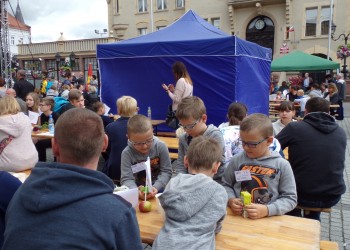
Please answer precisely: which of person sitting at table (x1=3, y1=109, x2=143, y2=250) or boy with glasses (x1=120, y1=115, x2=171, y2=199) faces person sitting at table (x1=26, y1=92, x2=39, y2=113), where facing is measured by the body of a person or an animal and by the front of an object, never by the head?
person sitting at table (x1=3, y1=109, x2=143, y2=250)

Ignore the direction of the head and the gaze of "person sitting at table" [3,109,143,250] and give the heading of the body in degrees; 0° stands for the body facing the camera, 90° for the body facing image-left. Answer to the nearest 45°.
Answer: approximately 180°

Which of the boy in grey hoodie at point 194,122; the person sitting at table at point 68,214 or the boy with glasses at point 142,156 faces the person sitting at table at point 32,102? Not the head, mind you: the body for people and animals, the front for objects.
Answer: the person sitting at table at point 68,214

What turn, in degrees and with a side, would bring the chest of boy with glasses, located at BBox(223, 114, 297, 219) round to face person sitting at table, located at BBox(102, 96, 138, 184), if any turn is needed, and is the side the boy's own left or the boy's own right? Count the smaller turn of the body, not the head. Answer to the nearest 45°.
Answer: approximately 90° to the boy's own right

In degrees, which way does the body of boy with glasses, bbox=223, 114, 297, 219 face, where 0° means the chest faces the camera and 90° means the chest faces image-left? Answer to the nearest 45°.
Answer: approximately 45°

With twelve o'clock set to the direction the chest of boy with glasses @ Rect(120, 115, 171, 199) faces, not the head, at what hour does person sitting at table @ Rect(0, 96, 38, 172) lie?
The person sitting at table is roughly at 4 o'clock from the boy with glasses.

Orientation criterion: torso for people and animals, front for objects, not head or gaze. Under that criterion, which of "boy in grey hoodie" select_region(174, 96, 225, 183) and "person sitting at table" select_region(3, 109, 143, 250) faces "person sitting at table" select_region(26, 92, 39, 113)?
"person sitting at table" select_region(3, 109, 143, 250)

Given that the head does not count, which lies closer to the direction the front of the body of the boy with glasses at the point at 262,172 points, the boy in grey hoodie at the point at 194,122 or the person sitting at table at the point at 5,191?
the person sitting at table

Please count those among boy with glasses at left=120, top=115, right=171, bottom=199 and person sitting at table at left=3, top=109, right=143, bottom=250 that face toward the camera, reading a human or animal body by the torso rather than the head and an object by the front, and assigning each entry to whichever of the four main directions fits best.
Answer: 1

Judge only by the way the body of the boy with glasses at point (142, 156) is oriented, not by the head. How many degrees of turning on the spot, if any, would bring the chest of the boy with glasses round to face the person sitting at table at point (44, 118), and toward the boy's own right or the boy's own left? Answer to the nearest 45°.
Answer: approximately 135° to the boy's own right

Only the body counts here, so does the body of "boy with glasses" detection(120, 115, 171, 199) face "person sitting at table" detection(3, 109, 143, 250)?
yes

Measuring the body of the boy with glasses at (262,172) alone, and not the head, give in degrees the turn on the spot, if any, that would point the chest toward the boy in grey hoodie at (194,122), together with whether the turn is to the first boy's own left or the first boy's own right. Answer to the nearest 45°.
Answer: approximately 90° to the first boy's own right

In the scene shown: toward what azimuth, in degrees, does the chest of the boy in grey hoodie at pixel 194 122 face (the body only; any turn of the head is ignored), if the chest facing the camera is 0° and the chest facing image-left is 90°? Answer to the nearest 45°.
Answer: approximately 45°

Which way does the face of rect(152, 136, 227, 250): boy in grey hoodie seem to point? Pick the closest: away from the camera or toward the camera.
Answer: away from the camera
